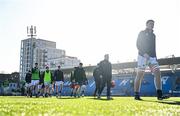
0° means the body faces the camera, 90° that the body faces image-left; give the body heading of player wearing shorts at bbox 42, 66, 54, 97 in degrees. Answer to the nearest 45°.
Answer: approximately 0°

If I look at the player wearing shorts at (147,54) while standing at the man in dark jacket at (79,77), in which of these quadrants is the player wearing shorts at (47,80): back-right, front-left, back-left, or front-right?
back-right

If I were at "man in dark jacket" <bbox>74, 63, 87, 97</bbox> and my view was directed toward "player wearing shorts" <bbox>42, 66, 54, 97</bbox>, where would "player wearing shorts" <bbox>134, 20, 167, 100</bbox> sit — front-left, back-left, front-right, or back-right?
back-left

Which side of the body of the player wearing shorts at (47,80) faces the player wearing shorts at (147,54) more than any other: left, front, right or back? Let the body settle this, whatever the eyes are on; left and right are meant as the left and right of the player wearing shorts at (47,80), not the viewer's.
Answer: front

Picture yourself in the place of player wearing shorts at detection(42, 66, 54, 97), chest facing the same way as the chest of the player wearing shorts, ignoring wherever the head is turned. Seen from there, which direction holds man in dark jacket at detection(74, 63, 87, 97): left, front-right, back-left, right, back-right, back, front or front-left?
front-left
